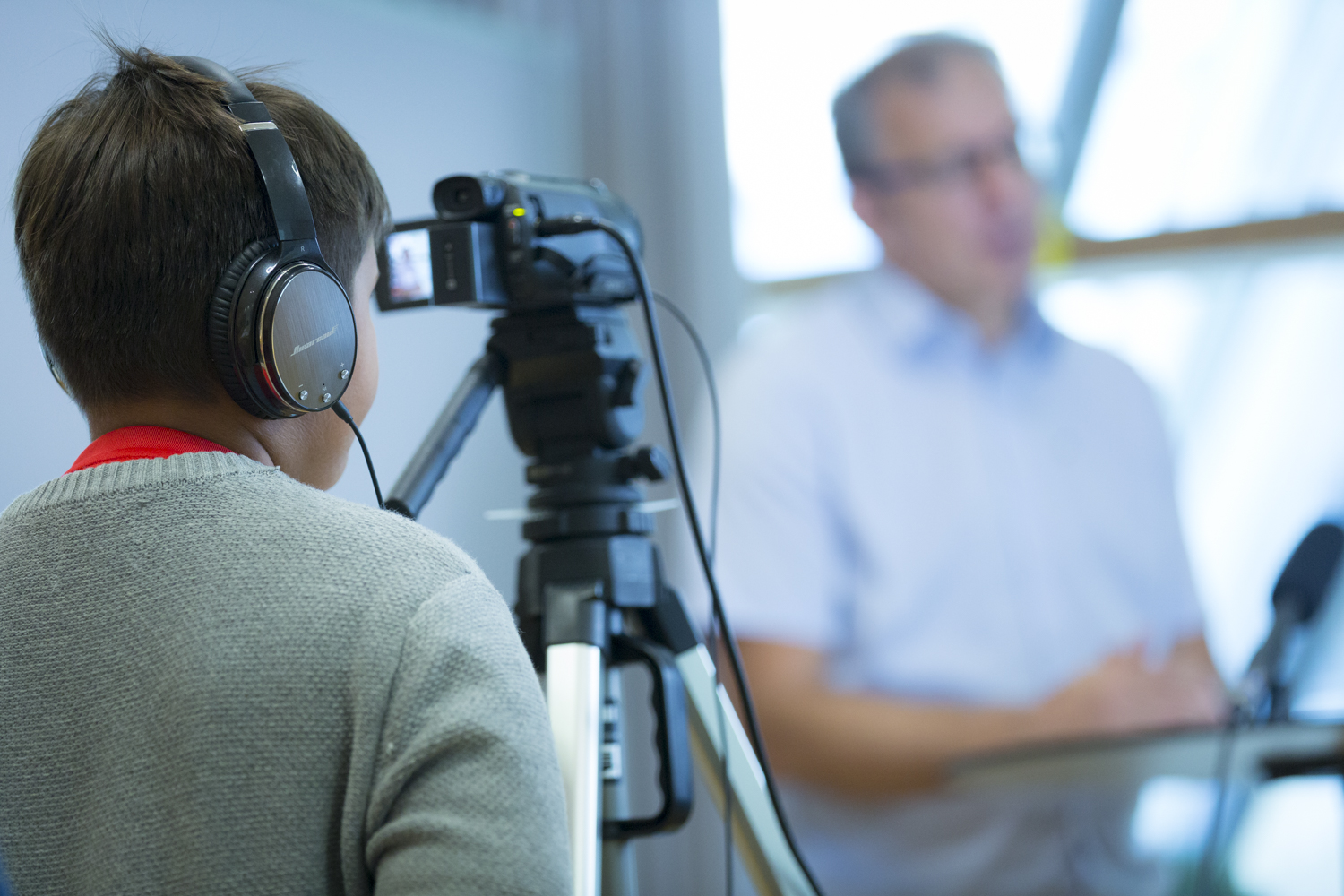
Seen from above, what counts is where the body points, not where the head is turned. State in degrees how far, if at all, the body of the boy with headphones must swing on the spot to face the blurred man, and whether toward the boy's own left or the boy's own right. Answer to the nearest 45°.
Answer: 0° — they already face them

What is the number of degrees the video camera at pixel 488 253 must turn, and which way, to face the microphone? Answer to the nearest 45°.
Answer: approximately 45° to its right

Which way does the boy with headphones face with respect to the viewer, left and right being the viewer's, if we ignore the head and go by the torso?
facing away from the viewer and to the right of the viewer

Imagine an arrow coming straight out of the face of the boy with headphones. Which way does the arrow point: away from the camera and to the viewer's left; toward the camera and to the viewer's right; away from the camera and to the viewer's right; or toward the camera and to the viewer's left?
away from the camera and to the viewer's right

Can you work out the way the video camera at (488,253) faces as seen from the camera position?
facing away from the viewer and to the right of the viewer

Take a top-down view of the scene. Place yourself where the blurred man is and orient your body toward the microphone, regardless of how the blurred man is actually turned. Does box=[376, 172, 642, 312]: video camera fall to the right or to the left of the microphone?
right

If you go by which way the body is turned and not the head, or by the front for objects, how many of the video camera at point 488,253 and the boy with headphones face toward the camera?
0
